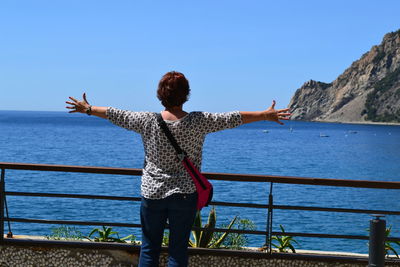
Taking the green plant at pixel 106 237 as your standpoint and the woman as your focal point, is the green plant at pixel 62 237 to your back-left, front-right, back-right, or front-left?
back-right

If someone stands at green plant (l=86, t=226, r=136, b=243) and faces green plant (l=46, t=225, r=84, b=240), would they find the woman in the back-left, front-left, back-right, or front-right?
back-left

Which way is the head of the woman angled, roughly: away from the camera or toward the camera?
away from the camera

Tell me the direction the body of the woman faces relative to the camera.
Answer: away from the camera

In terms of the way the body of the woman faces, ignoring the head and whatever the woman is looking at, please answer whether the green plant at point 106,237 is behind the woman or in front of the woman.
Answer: in front

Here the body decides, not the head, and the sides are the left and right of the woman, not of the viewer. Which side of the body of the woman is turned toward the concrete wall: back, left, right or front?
front
